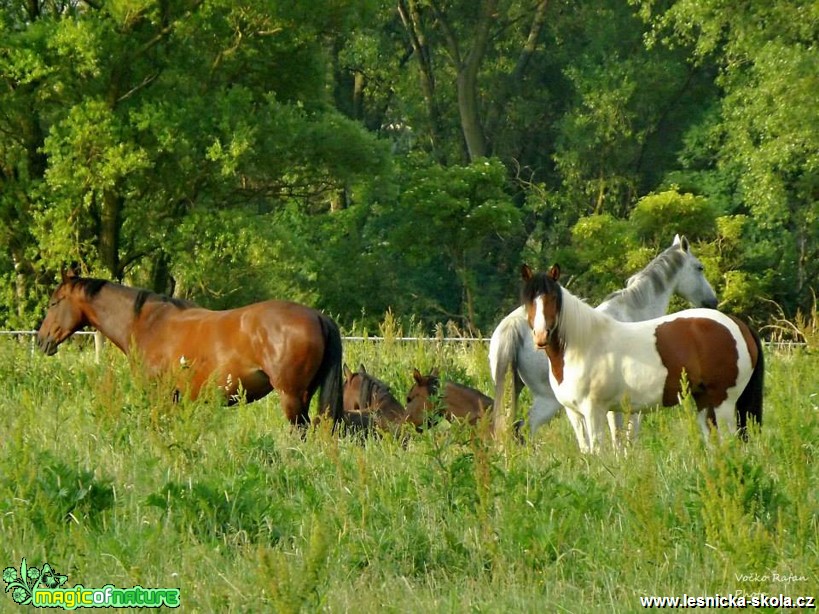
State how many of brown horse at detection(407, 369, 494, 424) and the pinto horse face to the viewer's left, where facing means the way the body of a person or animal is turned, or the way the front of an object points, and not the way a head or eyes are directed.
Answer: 2

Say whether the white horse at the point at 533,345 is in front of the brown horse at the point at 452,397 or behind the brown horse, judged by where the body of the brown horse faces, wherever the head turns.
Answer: behind

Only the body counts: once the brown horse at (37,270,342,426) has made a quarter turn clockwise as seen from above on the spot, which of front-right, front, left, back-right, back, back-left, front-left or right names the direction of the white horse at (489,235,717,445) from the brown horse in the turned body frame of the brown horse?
right

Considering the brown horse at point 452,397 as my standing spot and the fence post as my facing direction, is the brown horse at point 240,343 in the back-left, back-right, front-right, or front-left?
front-left

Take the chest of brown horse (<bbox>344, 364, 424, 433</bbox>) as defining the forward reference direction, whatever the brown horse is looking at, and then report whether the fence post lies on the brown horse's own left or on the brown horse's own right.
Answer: on the brown horse's own right

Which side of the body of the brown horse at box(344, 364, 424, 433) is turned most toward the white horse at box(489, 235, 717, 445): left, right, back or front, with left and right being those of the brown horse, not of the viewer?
back

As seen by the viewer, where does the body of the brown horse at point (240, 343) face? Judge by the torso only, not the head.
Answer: to the viewer's left

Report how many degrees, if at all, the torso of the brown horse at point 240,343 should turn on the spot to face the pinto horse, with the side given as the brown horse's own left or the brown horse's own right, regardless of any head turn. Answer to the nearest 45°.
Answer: approximately 135° to the brown horse's own left

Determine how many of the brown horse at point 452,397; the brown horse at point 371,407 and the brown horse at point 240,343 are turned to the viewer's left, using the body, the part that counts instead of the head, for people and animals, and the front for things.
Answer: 3

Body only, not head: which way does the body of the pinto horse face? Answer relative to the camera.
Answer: to the viewer's left

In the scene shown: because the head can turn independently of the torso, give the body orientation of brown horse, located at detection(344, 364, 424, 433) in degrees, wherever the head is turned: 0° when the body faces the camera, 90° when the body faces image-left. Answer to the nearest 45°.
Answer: approximately 90°

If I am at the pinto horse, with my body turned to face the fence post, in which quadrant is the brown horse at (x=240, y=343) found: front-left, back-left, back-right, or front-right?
front-left

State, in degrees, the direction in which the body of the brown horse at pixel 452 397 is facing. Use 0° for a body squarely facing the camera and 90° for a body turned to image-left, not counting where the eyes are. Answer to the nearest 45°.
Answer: approximately 90°
